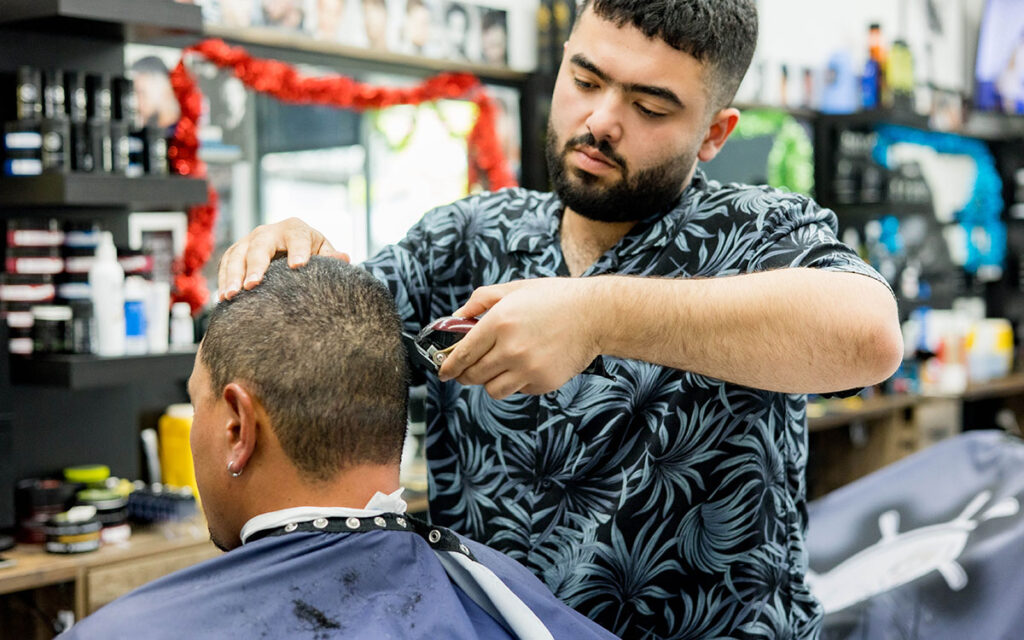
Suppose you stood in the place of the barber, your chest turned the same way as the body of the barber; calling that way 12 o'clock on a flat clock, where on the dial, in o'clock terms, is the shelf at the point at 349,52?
The shelf is roughly at 4 o'clock from the barber.

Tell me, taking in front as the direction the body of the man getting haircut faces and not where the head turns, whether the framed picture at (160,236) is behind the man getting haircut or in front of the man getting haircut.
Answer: in front

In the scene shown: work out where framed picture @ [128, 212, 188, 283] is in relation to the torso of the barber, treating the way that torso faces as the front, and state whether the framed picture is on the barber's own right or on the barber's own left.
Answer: on the barber's own right

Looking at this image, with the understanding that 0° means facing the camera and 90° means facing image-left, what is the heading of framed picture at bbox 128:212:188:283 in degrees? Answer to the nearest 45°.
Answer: approximately 0°

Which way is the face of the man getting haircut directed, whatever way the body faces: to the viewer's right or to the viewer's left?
to the viewer's left

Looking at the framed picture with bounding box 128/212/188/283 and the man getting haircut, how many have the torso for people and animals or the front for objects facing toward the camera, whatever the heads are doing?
1

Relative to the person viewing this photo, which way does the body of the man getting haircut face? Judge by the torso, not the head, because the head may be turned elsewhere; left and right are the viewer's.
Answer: facing away from the viewer and to the left of the viewer

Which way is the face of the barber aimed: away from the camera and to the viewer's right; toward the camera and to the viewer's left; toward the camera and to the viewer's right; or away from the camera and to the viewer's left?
toward the camera and to the viewer's left
